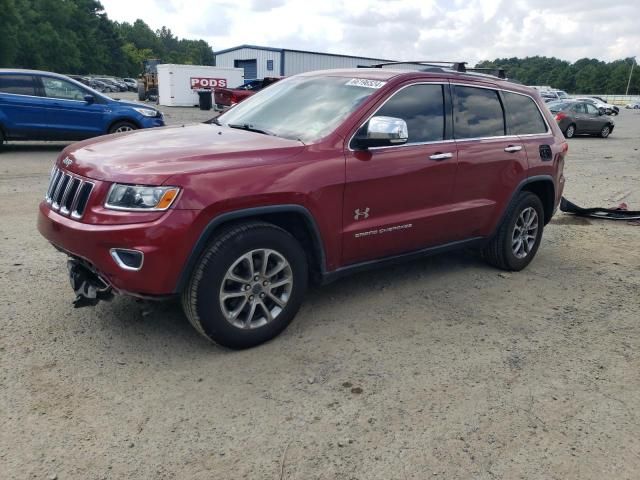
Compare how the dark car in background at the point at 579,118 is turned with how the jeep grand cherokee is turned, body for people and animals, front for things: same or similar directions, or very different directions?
very different directions

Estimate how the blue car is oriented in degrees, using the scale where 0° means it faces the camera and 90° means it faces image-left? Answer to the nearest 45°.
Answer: approximately 270°

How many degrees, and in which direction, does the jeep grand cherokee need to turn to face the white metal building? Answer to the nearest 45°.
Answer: approximately 135° to its right

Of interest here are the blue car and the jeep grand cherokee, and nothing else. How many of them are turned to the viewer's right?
1

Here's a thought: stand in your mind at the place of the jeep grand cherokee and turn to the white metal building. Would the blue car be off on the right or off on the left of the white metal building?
left

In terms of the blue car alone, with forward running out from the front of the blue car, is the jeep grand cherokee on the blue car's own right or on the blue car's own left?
on the blue car's own right

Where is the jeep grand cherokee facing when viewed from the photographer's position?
facing the viewer and to the left of the viewer

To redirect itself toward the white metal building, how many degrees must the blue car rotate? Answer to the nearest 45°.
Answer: approximately 45° to its left

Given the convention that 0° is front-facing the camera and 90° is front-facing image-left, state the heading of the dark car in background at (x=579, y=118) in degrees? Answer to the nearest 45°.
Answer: approximately 225°

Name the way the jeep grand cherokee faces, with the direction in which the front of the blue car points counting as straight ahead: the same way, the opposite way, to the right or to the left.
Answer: the opposite way

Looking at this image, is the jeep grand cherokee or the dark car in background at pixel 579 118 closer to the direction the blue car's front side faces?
the dark car in background
